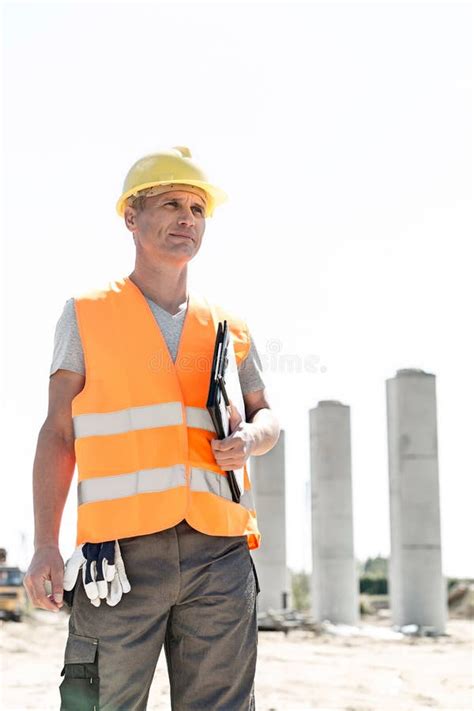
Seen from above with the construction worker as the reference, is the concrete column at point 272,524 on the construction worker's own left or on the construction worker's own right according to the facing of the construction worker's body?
on the construction worker's own left

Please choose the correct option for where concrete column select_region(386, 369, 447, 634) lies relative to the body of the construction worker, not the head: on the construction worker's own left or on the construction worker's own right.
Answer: on the construction worker's own left

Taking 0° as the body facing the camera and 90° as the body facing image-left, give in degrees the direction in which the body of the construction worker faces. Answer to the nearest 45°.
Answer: approximately 315°

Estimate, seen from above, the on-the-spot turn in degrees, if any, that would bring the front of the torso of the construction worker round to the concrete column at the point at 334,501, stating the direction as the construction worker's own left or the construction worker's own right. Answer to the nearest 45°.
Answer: approximately 135° to the construction worker's own left
